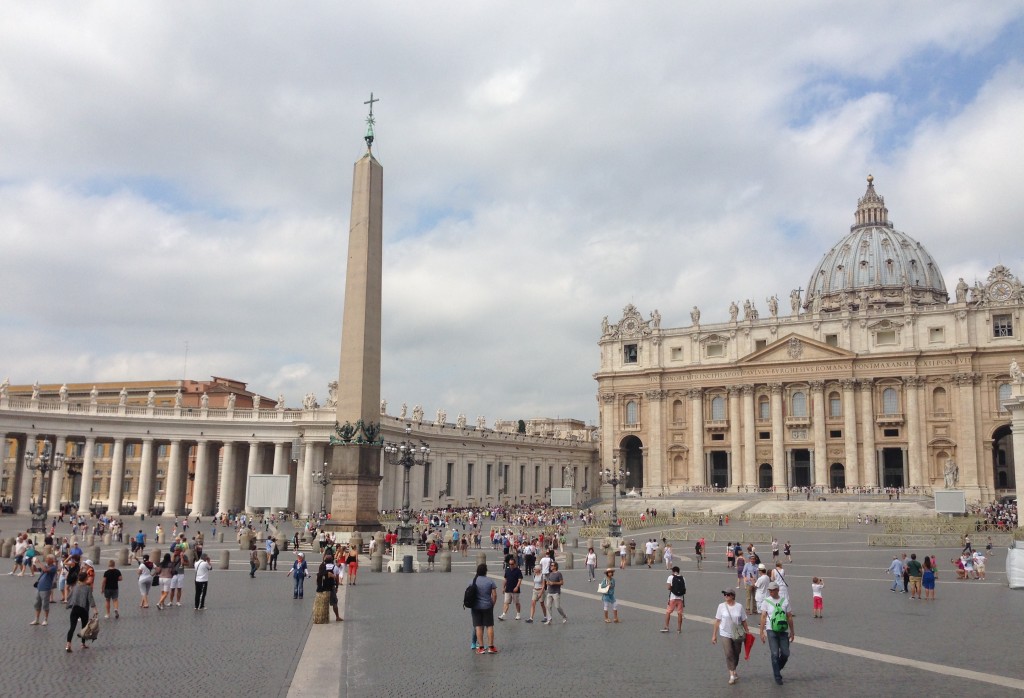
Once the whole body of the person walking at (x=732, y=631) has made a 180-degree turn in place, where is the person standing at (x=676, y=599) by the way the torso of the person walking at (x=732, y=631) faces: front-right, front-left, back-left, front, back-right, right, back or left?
front

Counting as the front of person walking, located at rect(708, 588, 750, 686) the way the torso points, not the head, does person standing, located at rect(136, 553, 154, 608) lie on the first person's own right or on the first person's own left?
on the first person's own right

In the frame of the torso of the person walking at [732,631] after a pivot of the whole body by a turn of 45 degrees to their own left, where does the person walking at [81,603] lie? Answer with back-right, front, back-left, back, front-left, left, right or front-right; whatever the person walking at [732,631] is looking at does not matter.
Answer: back-right
